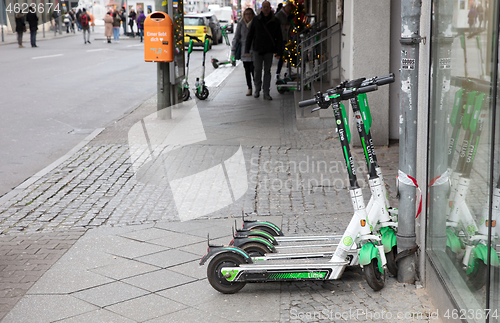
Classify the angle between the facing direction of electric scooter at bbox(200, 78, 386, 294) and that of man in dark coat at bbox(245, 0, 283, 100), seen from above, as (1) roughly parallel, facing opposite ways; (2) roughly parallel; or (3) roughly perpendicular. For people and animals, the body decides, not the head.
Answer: roughly perpendicular

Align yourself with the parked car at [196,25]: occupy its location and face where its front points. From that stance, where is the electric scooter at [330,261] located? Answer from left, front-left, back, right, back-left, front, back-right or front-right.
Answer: back

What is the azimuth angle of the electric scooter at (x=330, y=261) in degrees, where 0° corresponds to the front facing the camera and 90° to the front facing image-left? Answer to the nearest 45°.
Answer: approximately 270°

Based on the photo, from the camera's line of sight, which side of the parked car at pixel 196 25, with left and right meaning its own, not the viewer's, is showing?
back
